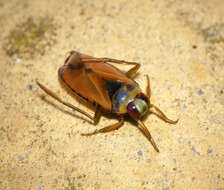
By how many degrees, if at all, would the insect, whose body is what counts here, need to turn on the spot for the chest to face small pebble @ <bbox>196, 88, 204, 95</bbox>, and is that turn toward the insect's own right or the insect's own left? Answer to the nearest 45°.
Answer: approximately 45° to the insect's own left

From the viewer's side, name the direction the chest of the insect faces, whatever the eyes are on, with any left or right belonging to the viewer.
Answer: facing the viewer and to the right of the viewer
